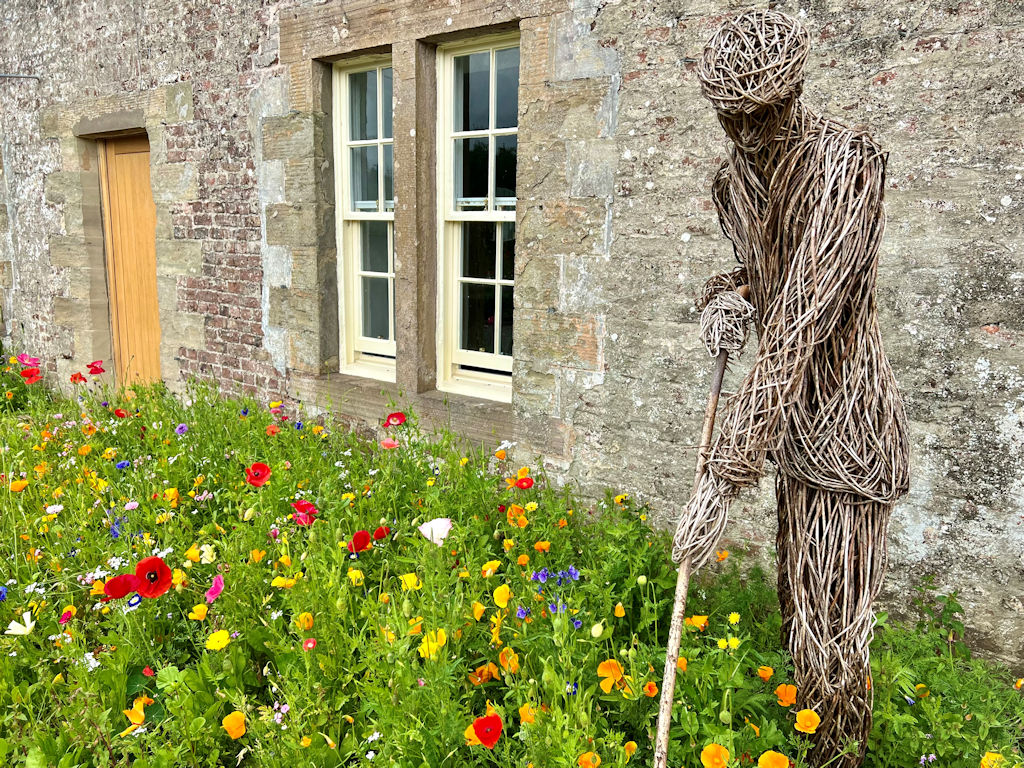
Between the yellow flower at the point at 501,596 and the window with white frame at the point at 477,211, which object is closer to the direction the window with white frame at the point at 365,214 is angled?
the yellow flower

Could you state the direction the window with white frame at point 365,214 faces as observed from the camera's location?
facing the viewer and to the left of the viewer

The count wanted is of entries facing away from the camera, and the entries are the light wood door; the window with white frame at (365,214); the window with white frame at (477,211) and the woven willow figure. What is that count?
0

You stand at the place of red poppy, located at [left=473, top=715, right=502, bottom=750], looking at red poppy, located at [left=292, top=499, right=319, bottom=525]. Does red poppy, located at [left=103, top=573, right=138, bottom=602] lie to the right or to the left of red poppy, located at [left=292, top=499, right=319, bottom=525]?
left

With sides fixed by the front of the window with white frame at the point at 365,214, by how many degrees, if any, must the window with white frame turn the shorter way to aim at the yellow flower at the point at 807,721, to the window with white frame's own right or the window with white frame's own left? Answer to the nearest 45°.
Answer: approximately 45° to the window with white frame's own left

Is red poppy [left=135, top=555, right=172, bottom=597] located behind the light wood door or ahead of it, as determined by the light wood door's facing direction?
ahead

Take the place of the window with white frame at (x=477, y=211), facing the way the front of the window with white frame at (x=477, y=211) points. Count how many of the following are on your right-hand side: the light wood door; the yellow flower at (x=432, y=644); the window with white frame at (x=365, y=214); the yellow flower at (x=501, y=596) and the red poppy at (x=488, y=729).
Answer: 2

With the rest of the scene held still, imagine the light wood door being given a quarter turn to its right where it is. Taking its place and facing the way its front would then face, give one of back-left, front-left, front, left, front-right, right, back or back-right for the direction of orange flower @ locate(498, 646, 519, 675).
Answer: back-left

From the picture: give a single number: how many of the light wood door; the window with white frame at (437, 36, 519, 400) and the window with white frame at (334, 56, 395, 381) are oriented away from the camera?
0

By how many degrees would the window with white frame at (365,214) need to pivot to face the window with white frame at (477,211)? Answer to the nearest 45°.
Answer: approximately 90° to its left

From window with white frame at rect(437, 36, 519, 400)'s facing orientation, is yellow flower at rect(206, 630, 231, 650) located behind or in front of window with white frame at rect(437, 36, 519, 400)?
in front

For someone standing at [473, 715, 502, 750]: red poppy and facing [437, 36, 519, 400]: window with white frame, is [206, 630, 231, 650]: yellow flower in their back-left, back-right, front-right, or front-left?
front-left

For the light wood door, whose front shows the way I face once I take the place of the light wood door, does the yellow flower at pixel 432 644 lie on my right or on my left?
on my left

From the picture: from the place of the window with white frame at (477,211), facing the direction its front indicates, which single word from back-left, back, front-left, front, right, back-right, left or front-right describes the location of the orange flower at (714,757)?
front-left
